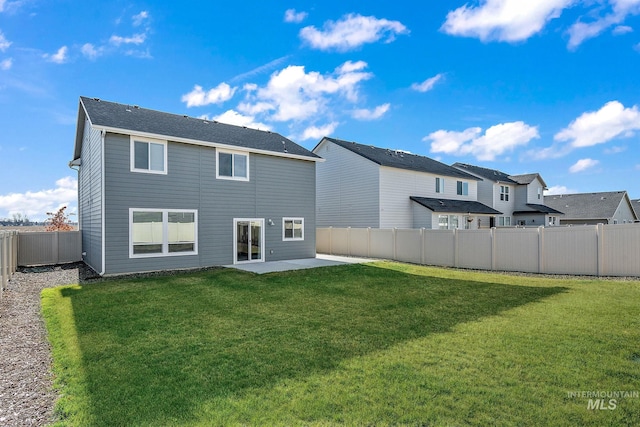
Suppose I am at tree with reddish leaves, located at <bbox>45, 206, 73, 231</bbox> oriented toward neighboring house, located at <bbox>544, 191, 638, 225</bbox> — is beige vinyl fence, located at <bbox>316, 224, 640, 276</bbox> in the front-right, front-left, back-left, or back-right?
front-right

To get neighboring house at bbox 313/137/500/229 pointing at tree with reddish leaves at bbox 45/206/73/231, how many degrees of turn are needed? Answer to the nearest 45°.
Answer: approximately 45° to its left

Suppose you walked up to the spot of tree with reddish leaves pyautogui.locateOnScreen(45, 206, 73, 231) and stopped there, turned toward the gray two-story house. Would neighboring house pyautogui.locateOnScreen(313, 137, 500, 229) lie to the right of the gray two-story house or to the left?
left

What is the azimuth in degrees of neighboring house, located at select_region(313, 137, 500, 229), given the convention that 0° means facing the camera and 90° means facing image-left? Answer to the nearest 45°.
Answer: approximately 135°

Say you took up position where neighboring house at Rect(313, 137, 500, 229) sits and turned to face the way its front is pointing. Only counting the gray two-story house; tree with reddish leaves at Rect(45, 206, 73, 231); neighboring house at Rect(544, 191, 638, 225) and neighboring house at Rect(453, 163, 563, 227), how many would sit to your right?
2

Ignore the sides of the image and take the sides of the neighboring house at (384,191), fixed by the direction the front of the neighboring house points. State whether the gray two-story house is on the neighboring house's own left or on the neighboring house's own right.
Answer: on the neighboring house's own left

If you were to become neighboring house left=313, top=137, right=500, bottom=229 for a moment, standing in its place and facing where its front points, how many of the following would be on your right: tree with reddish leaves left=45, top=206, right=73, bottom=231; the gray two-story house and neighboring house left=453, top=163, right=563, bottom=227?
1

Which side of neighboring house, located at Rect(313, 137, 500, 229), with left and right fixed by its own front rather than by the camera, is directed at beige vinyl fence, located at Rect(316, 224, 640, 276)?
back

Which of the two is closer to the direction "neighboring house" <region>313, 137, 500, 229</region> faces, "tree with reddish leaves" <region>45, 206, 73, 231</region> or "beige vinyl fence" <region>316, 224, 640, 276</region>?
the tree with reddish leaves

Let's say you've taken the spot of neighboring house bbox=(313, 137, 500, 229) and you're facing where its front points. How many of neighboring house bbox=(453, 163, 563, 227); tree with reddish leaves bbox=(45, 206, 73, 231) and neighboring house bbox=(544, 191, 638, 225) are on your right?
2

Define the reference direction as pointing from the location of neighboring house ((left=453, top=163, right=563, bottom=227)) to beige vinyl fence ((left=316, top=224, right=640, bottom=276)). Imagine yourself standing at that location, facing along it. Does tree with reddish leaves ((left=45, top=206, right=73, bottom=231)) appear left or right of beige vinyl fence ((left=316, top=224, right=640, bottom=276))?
right

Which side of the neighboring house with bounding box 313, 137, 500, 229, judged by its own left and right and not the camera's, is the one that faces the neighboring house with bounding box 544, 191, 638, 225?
right

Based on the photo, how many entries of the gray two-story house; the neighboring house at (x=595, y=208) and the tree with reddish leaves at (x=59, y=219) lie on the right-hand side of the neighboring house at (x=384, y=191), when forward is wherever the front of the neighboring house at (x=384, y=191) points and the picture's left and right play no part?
1

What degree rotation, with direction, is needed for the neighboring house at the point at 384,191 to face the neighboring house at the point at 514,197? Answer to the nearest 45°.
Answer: approximately 90° to its right

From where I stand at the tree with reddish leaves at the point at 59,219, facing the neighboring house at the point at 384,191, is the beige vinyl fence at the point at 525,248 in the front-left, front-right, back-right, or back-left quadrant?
front-right
